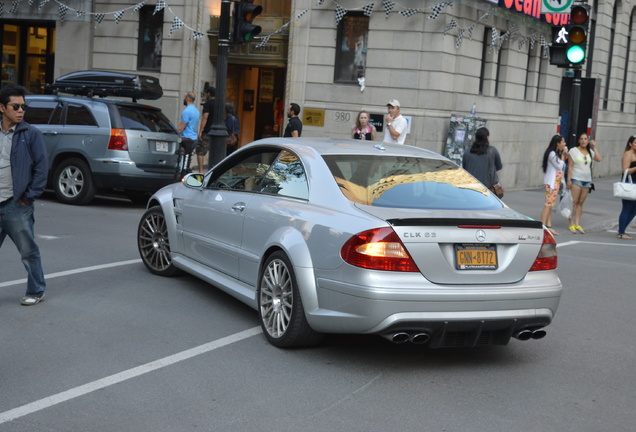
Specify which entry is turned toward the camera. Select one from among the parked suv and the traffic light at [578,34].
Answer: the traffic light

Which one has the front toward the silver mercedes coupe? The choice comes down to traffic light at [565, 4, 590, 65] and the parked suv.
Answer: the traffic light

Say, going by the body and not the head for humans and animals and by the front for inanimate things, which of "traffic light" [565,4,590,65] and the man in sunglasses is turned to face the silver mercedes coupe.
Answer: the traffic light

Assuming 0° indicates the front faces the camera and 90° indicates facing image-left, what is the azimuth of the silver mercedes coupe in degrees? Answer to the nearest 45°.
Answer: approximately 135°

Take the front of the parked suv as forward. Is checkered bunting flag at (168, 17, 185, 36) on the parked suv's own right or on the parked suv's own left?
on the parked suv's own right

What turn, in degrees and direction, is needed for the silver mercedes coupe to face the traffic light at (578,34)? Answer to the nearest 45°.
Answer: approximately 45° to its right

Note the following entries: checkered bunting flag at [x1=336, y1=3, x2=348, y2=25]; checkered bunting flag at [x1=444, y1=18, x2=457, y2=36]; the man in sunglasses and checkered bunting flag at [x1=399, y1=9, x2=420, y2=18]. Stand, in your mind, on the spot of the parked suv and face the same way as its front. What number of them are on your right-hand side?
3

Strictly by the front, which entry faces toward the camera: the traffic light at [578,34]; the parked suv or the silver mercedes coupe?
the traffic light

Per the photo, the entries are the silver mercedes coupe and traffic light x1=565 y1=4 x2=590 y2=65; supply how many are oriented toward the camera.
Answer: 1

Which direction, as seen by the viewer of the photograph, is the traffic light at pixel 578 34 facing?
facing the viewer

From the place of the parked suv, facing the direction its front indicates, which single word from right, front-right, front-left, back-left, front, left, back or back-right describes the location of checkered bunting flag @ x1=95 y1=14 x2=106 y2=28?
front-right

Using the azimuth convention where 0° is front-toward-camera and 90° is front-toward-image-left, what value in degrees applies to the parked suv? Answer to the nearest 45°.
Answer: approximately 135°

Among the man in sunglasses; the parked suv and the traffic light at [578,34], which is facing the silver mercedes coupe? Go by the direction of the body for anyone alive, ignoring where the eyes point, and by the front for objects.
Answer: the traffic light

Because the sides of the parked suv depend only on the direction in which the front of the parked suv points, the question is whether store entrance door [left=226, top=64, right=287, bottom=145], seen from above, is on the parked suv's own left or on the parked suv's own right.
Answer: on the parked suv's own right

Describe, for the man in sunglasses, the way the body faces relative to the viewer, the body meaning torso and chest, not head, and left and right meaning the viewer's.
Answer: facing the viewer and to the left of the viewer

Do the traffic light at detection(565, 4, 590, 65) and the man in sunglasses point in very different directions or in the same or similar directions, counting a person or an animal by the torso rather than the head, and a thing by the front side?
same or similar directions
